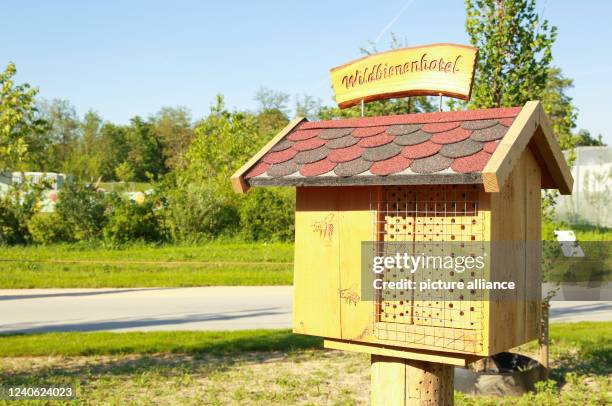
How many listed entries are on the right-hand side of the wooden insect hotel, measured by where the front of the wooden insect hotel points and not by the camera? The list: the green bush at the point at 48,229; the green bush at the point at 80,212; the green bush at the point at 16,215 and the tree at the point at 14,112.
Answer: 4

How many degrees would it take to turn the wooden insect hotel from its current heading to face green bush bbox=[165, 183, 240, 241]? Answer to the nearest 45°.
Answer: approximately 135° to its right

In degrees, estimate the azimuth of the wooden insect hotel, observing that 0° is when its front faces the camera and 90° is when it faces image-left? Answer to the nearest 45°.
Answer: approximately 45°

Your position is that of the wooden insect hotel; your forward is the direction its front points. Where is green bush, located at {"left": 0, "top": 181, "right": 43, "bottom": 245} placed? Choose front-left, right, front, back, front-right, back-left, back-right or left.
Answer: right

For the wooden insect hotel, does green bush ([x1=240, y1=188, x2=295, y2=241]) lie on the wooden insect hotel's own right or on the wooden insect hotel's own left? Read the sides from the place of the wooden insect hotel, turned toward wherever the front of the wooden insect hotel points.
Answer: on the wooden insect hotel's own right

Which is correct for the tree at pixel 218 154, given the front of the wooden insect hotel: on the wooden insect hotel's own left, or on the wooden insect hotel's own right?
on the wooden insect hotel's own right

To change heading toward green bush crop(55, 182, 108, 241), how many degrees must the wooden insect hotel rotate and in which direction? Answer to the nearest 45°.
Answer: approximately 90° to its right

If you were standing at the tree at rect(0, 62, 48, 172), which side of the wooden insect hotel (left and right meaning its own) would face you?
right

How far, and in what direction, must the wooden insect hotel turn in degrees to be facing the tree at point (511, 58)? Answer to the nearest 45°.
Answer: approximately 135° to its right
